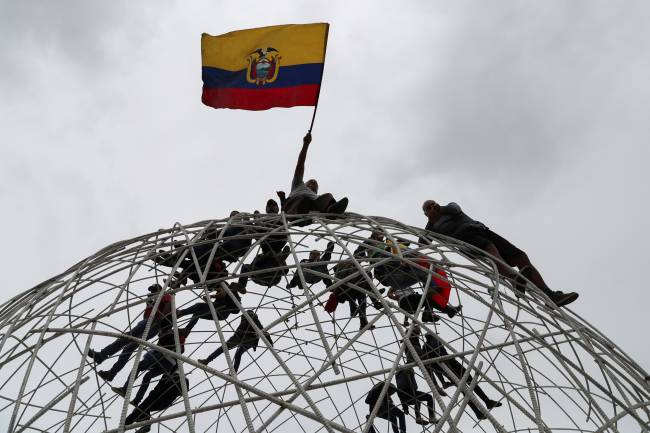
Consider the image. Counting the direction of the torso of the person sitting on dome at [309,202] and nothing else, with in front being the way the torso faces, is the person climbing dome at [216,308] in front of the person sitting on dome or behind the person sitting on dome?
behind

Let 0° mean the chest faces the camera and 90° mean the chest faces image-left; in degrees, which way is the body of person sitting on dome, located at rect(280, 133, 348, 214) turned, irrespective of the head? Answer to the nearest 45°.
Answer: approximately 315°

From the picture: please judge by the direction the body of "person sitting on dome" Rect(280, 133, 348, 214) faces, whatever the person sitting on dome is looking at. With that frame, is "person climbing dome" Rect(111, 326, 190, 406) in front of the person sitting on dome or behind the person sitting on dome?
behind

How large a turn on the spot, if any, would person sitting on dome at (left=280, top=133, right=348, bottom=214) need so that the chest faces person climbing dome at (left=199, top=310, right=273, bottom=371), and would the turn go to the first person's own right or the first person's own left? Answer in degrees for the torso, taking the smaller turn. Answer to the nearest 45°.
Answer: approximately 180°
